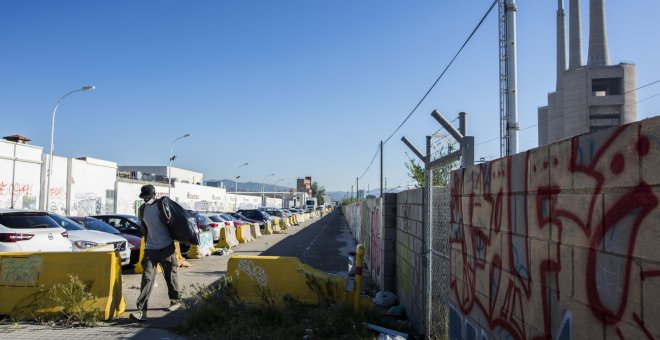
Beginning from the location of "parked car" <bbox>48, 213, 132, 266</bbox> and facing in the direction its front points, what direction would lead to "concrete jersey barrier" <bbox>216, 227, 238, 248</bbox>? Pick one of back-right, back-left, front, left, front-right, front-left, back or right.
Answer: left

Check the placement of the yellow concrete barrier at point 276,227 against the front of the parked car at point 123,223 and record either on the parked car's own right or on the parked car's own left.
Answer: on the parked car's own left

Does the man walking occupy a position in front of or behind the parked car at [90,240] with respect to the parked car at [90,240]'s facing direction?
in front

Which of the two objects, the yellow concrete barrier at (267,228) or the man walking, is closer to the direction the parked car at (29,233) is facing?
the yellow concrete barrier

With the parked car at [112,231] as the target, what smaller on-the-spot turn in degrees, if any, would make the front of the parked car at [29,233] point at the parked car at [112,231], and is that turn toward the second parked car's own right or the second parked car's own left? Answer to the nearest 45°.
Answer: approximately 90° to the second parked car's own right

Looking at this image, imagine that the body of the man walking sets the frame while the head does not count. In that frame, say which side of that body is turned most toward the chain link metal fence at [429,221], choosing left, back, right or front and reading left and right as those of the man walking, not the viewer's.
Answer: left
